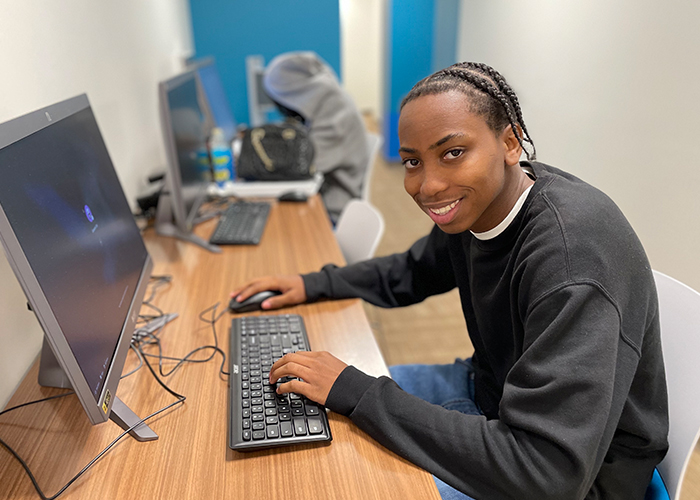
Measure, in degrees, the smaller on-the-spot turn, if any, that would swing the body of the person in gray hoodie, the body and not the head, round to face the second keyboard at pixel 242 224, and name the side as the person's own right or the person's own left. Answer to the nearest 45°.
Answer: approximately 90° to the person's own left

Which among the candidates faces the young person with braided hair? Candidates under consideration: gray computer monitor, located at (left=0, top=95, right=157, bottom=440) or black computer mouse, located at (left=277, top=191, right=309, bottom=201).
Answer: the gray computer monitor

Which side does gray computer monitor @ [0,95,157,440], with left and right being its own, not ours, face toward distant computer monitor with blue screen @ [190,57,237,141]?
left

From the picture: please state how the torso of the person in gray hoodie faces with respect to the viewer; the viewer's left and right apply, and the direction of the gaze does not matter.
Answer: facing to the left of the viewer

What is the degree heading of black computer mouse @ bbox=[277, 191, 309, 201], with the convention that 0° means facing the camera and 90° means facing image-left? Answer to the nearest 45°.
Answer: approximately 90°

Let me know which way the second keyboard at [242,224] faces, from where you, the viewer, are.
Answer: facing to the right of the viewer

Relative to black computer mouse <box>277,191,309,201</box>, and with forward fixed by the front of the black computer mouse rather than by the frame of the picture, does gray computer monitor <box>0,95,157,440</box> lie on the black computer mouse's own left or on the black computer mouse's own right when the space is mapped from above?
on the black computer mouse's own left

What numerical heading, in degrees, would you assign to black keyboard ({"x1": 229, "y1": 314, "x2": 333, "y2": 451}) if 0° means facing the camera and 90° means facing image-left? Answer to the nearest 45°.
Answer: approximately 270°

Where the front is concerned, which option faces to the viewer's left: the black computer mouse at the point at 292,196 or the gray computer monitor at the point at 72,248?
the black computer mouse
